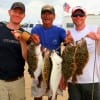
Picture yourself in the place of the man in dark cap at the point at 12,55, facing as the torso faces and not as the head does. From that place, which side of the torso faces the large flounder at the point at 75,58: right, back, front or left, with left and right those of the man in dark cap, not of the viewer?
left

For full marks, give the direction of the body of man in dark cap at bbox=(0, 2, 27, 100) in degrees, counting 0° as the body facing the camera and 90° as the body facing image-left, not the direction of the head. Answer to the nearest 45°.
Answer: approximately 0°

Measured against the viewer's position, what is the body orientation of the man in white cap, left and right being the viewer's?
facing the viewer
